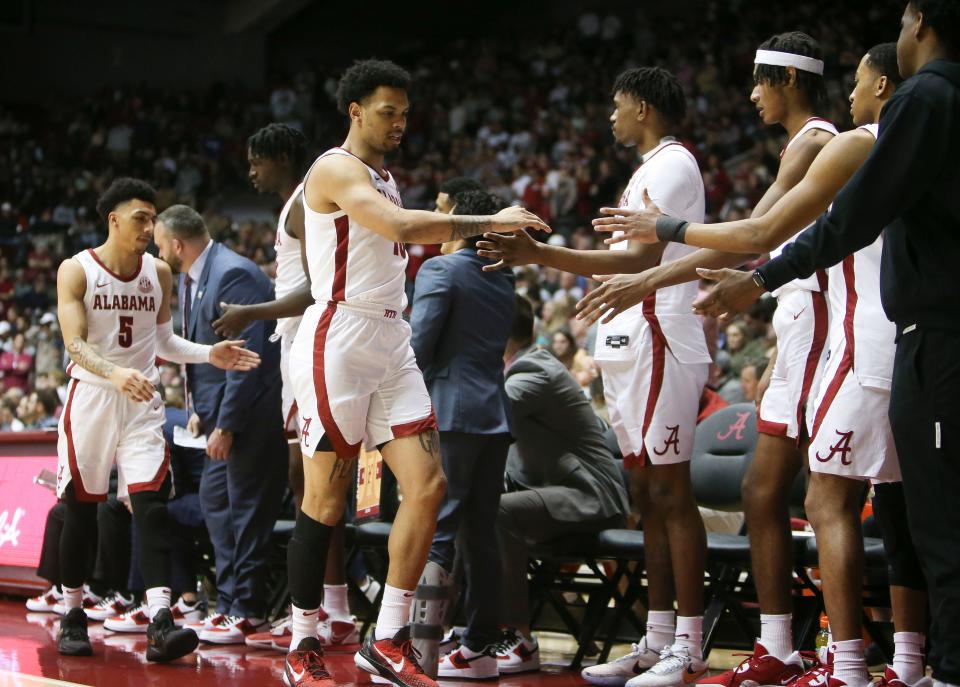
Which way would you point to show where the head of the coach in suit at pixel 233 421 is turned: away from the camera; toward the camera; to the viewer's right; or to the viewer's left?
to the viewer's left

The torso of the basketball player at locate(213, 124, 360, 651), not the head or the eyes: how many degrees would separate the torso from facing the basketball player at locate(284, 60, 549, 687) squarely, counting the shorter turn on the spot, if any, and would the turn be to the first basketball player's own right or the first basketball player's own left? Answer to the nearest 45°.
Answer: approximately 90° to the first basketball player's own left

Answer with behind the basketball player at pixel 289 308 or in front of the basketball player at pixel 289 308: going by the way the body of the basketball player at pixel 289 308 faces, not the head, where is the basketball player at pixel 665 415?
behind

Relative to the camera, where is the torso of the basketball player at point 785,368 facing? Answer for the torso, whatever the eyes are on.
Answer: to the viewer's left

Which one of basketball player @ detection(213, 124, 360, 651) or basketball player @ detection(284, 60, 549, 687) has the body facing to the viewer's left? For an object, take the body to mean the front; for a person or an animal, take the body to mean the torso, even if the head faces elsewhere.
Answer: basketball player @ detection(213, 124, 360, 651)

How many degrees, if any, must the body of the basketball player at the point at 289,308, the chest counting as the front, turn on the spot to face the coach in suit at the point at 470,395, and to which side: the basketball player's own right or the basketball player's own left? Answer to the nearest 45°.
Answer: approximately 135° to the basketball player's own left

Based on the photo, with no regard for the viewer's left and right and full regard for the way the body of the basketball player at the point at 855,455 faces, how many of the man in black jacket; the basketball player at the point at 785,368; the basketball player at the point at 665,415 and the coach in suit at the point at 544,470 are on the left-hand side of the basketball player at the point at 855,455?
1

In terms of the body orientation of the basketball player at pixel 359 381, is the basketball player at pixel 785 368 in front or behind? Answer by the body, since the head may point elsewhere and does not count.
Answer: in front

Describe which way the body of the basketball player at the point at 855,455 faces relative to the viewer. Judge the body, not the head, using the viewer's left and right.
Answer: facing to the left of the viewer

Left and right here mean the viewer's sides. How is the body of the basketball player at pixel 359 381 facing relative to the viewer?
facing the viewer and to the right of the viewer

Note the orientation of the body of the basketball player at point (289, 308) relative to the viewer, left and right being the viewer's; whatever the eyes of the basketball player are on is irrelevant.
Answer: facing to the left of the viewer

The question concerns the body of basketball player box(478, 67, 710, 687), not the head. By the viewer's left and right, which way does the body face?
facing to the left of the viewer

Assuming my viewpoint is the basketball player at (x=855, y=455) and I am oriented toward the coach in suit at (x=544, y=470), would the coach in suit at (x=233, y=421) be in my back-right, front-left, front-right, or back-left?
front-left

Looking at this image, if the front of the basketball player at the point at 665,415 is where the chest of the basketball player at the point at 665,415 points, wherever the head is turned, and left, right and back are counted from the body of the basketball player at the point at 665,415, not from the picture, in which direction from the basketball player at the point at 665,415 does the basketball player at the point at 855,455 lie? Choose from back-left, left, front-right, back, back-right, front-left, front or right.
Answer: back-left

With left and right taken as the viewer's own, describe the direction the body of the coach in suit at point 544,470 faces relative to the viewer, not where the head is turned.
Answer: facing to the left of the viewer

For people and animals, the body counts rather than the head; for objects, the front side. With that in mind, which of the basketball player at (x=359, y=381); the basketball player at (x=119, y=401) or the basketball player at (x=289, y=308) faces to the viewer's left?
the basketball player at (x=289, y=308)
